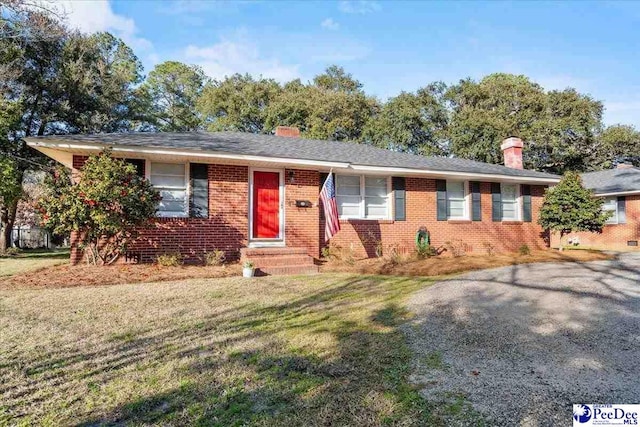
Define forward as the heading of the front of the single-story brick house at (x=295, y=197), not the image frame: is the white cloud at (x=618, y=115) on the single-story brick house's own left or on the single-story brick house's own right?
on the single-story brick house's own left

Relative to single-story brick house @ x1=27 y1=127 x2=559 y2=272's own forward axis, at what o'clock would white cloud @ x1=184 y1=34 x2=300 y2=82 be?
The white cloud is roughly at 7 o'clock from the single-story brick house.

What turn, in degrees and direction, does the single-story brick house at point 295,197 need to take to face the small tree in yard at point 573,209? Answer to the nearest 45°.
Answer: approximately 45° to its left

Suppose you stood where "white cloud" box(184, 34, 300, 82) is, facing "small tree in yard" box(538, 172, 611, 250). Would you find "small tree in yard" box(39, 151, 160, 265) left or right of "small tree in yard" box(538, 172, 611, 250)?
right

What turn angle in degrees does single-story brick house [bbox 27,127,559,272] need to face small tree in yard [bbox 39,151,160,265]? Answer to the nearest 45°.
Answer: approximately 90° to its right

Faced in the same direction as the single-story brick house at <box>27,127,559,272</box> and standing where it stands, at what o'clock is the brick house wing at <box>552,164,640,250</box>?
The brick house wing is roughly at 10 o'clock from the single-story brick house.

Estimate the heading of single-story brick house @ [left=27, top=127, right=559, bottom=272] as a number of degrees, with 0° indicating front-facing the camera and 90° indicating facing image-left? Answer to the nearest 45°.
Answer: approximately 315°
